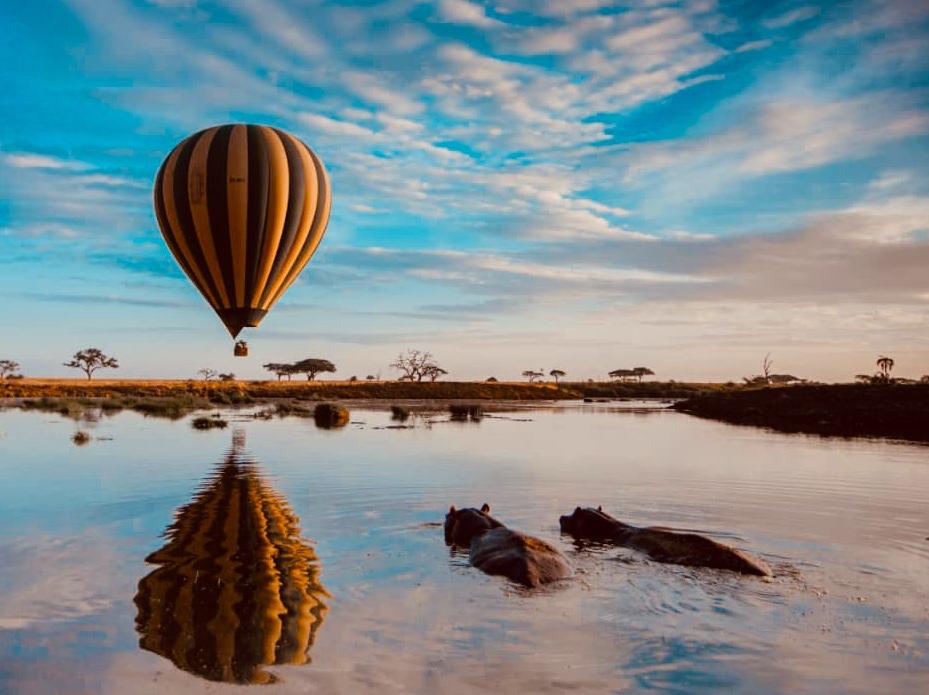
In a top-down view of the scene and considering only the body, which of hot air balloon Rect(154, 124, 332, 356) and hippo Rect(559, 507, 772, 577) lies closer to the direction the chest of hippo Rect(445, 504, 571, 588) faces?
the hot air balloon

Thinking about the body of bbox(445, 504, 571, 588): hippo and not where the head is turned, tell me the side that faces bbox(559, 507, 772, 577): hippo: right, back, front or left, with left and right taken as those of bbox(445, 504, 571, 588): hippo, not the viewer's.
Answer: right

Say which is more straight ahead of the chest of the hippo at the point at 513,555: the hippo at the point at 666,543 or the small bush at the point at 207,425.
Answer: the small bush

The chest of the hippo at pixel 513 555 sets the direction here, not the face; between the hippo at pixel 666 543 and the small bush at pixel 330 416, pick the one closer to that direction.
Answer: the small bush

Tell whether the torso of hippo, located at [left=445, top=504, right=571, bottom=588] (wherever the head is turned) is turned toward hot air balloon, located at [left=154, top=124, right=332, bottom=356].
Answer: yes

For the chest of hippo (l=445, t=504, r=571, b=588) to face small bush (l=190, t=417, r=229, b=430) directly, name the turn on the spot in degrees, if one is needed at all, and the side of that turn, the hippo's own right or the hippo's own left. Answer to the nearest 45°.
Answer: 0° — it already faces it

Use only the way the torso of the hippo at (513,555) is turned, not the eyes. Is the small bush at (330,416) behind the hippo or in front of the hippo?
in front

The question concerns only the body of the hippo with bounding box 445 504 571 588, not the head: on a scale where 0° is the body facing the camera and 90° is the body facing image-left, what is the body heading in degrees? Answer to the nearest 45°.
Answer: approximately 135°
